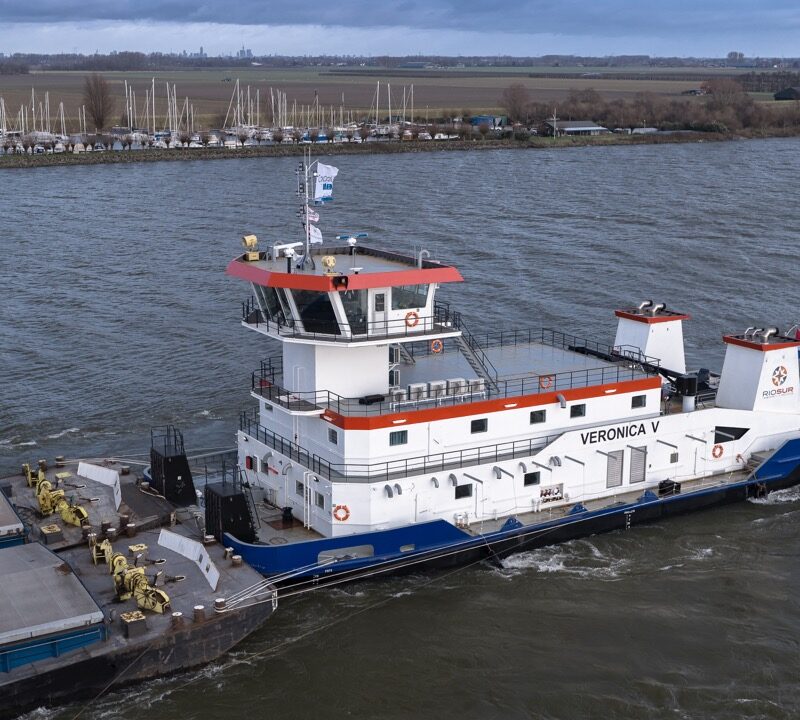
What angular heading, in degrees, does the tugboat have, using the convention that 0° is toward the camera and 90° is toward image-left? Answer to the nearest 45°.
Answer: approximately 45°
